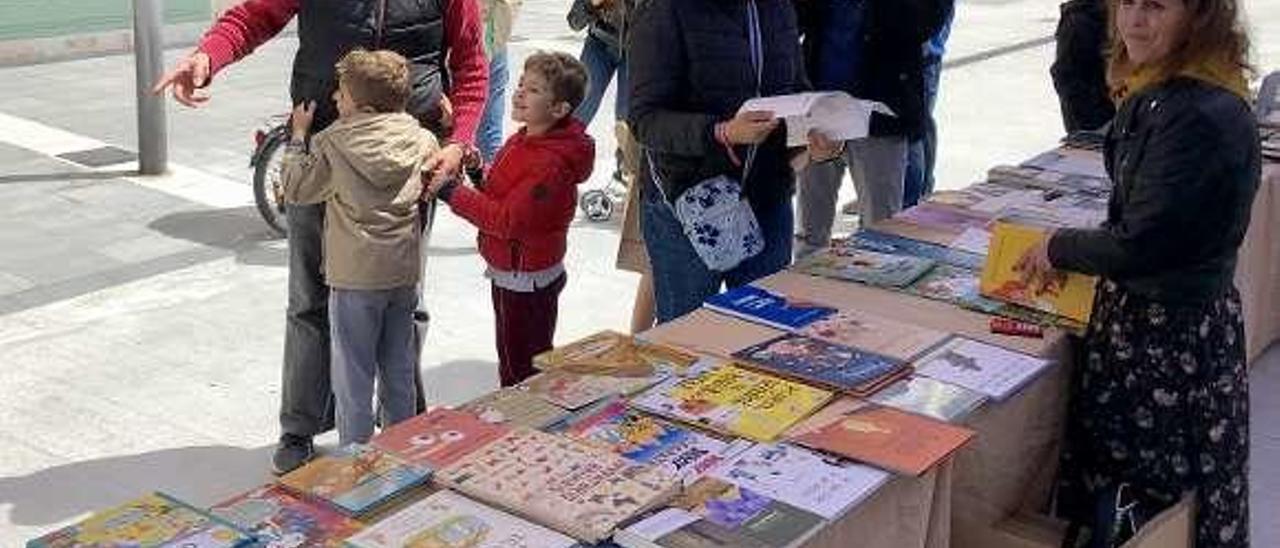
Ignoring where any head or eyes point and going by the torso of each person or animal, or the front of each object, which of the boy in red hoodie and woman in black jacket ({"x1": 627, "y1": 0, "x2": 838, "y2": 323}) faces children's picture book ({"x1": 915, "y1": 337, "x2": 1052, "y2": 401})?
the woman in black jacket

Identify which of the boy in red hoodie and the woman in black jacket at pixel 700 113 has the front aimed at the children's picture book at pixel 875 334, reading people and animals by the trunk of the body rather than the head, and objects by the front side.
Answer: the woman in black jacket

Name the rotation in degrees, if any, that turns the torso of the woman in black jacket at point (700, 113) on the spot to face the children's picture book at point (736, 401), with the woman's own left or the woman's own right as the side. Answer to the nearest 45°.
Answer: approximately 45° to the woman's own right

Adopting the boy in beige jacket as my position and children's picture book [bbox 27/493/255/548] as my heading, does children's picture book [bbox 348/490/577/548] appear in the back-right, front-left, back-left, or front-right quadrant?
front-left

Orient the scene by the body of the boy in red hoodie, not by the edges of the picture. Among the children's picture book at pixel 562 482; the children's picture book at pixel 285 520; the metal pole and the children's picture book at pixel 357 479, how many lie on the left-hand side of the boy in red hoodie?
3

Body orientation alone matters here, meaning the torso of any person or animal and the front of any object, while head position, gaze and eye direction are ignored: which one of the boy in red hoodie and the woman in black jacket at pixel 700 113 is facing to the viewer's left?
the boy in red hoodie

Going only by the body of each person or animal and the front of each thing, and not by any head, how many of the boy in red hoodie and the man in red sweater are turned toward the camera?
1

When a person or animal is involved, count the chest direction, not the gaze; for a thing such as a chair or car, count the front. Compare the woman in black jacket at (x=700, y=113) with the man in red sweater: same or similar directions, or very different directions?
same or similar directions

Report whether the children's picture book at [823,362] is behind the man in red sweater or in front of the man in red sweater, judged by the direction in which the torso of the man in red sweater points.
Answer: in front

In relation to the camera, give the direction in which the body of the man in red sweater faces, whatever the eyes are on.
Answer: toward the camera

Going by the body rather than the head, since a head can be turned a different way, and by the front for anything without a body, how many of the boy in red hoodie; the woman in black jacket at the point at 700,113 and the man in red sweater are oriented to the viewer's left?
1

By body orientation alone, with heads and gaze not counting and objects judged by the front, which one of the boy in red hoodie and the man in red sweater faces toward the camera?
the man in red sweater

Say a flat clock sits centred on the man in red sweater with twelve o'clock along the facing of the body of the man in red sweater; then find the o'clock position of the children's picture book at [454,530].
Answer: The children's picture book is roughly at 12 o'clock from the man in red sweater.

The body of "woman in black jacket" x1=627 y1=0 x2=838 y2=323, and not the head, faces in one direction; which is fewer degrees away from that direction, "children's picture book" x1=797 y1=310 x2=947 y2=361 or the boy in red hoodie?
the children's picture book
